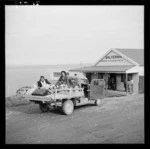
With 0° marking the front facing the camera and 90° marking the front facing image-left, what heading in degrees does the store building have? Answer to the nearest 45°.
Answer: approximately 45°

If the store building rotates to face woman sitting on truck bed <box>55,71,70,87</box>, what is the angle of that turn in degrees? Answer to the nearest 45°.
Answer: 0° — it already faces them

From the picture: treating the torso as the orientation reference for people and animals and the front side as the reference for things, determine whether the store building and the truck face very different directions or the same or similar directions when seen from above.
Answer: very different directions

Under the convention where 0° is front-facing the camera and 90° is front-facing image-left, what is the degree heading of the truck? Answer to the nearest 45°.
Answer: approximately 225°
